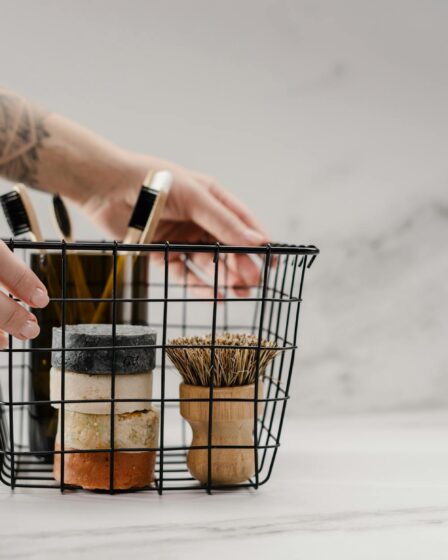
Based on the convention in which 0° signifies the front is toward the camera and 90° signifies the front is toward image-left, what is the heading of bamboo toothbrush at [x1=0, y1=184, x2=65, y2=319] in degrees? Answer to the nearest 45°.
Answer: approximately 90°
